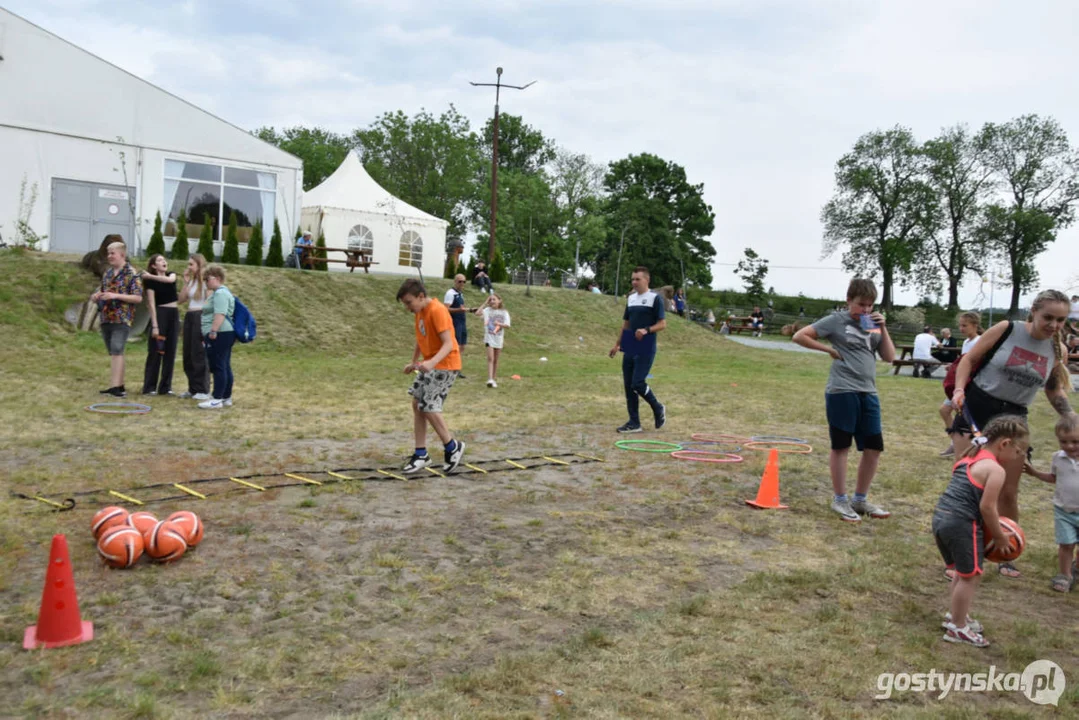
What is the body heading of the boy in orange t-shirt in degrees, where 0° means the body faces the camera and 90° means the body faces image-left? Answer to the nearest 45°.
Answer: approximately 45°

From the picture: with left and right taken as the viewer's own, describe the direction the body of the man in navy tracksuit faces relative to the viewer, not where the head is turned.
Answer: facing the viewer and to the left of the viewer

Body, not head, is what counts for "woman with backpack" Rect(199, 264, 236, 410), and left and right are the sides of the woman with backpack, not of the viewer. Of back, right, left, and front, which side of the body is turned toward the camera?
left

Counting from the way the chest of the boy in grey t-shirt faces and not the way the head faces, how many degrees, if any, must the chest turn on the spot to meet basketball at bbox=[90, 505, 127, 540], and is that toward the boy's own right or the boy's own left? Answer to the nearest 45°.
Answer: approximately 90° to the boy's own right

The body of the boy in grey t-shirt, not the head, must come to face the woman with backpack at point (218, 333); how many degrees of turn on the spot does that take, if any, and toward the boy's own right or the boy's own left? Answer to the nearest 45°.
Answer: approximately 135° to the boy's own right

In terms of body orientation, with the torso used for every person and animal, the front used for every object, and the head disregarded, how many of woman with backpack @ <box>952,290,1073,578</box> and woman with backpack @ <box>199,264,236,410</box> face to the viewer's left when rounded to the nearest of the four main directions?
1

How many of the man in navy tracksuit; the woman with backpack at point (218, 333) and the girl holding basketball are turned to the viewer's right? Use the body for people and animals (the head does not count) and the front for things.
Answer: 1

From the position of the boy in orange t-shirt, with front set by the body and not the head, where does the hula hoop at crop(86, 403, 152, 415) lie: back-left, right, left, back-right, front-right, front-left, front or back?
right

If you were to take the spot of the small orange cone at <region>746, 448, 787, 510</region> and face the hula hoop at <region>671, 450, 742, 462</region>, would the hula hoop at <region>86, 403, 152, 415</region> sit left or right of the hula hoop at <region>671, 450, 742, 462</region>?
left

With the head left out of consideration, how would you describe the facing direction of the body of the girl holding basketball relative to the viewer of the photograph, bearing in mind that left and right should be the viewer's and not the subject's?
facing to the right of the viewer

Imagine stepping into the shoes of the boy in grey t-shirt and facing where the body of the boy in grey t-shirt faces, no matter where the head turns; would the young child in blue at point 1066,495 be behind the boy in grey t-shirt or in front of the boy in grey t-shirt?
in front

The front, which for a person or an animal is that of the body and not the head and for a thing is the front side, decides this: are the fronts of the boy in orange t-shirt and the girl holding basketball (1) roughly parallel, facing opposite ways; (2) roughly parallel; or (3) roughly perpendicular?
roughly perpendicular

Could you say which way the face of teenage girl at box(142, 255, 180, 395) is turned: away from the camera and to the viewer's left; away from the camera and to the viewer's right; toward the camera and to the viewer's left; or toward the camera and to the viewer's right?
toward the camera and to the viewer's right

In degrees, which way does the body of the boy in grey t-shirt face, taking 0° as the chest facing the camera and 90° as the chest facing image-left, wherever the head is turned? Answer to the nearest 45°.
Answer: approximately 315°

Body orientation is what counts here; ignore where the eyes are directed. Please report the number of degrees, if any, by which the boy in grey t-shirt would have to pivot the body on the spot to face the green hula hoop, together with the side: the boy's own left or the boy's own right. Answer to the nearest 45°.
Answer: approximately 180°

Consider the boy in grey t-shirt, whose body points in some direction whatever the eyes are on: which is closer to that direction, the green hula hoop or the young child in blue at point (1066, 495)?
the young child in blue
